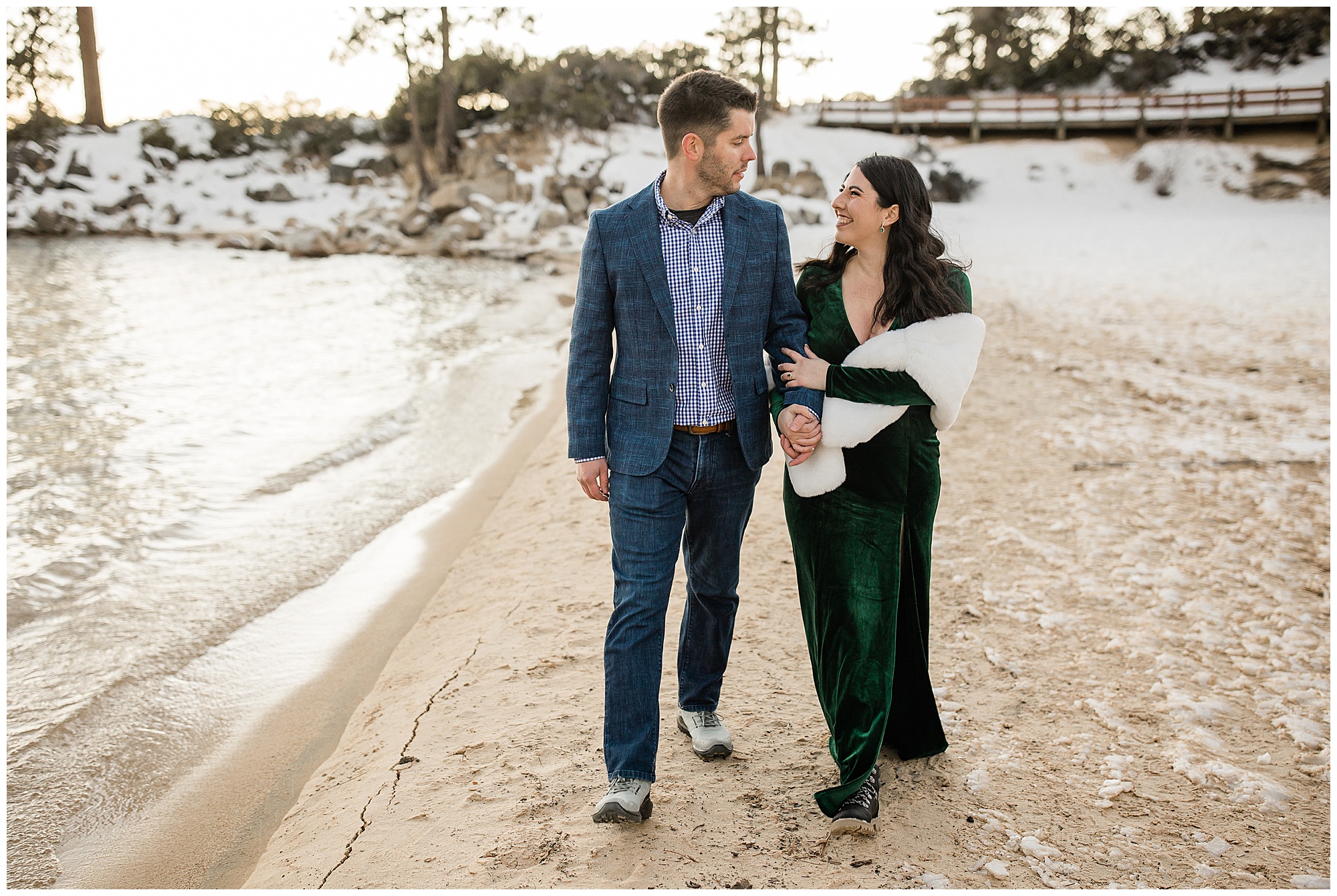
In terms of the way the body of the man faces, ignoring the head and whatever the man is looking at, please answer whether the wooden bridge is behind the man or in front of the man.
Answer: behind

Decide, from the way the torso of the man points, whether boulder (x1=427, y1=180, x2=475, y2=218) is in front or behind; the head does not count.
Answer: behind

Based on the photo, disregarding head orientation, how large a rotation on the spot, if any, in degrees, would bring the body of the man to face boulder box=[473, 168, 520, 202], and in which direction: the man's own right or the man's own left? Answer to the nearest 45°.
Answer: approximately 180°

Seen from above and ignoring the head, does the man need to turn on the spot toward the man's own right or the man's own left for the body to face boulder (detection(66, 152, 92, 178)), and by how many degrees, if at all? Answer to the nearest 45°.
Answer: approximately 135° to the man's own right

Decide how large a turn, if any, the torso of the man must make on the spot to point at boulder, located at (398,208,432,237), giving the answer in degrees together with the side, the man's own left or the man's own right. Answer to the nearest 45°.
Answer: approximately 180°

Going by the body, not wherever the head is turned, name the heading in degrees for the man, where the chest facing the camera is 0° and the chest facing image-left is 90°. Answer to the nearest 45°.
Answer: approximately 0°

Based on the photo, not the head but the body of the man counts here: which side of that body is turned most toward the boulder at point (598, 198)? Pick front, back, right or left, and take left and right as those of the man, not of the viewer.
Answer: back

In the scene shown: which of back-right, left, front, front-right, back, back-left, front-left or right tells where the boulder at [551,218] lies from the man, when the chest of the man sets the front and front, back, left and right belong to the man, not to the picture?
back

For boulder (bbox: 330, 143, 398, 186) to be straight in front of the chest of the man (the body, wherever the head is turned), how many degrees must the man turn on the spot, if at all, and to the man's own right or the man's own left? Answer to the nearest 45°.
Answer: approximately 180°

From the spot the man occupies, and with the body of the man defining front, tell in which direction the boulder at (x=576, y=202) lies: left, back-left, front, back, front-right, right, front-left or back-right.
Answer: back

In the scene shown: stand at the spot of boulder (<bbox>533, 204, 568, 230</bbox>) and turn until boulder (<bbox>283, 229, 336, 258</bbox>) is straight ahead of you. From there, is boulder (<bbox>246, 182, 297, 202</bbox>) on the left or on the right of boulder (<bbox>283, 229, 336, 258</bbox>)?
right

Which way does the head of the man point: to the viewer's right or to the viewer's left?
to the viewer's right
